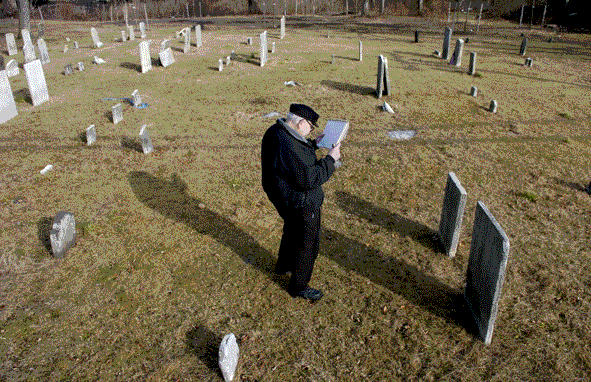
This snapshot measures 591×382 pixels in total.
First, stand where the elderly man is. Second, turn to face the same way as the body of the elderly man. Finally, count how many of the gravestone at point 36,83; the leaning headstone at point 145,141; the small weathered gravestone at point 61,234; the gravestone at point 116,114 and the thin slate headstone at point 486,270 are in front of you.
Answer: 1

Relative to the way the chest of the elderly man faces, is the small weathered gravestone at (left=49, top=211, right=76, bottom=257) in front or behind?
behind

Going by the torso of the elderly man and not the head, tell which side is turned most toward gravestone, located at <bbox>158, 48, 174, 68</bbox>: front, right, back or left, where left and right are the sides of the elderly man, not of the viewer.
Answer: left

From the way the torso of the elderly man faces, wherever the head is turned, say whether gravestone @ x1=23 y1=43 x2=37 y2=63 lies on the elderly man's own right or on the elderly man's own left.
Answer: on the elderly man's own left

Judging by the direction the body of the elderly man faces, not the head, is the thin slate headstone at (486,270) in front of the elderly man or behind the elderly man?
in front

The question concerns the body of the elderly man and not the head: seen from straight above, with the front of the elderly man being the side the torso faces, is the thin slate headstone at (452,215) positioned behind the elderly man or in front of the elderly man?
in front

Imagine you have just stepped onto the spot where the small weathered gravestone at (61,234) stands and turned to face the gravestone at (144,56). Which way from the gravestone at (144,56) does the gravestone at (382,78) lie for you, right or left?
right

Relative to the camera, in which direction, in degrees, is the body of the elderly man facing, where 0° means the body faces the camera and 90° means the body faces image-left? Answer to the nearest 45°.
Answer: approximately 270°

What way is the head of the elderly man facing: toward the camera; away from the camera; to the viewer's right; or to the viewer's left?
to the viewer's right

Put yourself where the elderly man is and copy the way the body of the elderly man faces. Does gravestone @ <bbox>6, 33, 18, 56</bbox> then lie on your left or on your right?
on your left

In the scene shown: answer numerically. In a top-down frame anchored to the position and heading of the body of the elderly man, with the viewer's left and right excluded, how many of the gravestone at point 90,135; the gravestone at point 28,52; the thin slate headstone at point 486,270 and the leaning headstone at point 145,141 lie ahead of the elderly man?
1
